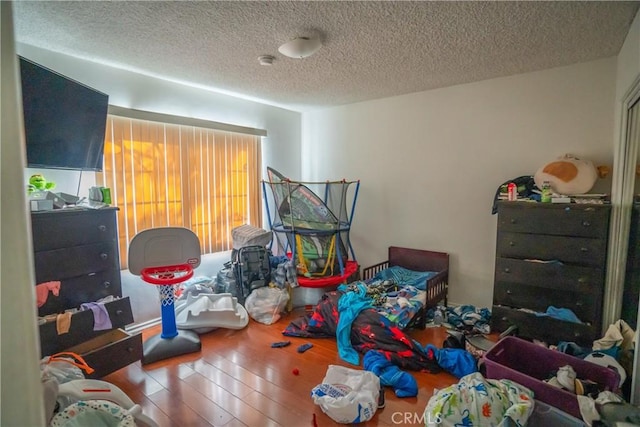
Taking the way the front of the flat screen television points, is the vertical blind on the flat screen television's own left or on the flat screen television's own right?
on the flat screen television's own left

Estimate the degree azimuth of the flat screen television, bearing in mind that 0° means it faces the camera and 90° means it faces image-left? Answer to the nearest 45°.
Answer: approximately 315°

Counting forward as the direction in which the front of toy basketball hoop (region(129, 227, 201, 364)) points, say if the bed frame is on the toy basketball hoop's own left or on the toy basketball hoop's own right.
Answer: on the toy basketball hoop's own left

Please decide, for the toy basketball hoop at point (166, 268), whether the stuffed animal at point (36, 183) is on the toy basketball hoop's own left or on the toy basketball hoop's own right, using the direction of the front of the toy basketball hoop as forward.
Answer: on the toy basketball hoop's own right

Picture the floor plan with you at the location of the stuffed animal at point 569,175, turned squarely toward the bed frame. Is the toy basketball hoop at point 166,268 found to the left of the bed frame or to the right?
left

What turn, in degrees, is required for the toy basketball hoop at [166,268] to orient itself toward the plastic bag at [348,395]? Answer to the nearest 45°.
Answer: approximately 45° to its left

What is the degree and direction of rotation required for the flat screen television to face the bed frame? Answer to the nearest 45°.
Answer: approximately 45° to its left
